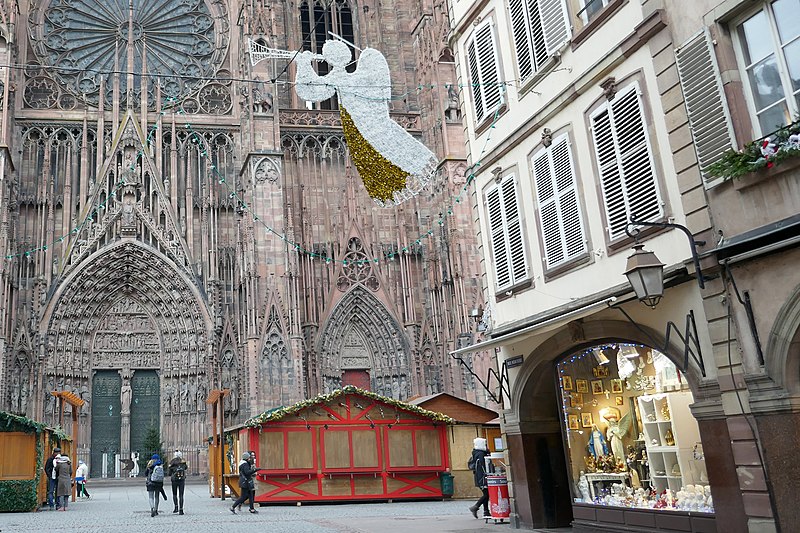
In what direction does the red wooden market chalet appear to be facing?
toward the camera

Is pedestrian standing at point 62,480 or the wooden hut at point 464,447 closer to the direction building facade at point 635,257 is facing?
the pedestrian standing

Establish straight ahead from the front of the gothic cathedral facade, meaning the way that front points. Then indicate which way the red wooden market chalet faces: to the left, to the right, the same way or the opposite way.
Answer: the same way

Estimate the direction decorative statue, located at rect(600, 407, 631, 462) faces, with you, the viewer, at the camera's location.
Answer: facing the viewer and to the left of the viewer

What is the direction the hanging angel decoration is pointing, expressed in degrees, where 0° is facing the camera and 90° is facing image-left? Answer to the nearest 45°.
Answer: approximately 90°

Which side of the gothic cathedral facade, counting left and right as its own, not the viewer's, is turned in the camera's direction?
front

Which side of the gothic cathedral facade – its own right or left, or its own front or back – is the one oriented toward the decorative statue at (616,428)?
front

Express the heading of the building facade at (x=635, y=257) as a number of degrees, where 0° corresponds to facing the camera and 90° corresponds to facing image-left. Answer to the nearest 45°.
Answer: approximately 45°

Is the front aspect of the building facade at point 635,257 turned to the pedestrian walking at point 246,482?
no

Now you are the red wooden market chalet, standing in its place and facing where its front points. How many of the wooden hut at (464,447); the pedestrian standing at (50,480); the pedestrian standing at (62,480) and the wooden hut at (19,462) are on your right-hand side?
3

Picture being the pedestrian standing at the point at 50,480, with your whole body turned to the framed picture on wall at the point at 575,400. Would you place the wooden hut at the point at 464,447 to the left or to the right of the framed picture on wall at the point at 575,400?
left

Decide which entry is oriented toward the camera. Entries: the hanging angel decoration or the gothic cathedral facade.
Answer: the gothic cathedral facade

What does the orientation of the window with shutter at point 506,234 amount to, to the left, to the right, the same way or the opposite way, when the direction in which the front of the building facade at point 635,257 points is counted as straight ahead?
the same way

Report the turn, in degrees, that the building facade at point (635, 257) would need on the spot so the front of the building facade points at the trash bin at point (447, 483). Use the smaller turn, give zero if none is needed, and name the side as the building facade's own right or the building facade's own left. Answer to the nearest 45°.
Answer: approximately 90° to the building facade's own right

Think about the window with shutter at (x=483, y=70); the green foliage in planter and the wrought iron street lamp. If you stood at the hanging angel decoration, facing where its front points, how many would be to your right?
0

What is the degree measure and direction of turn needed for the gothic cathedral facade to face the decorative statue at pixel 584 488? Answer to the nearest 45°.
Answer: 0° — it already faces it

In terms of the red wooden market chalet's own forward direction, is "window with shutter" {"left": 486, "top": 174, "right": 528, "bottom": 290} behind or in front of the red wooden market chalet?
in front

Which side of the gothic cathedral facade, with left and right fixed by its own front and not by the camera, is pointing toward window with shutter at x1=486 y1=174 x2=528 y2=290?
front

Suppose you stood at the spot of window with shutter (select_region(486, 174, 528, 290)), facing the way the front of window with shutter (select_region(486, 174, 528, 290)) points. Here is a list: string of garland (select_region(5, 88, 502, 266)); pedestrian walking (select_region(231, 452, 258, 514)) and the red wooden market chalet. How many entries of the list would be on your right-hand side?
3
